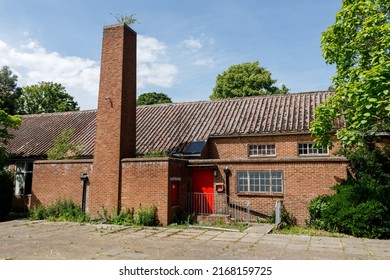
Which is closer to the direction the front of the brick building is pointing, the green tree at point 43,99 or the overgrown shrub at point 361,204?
the overgrown shrub

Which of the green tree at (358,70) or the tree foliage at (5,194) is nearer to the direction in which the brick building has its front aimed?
the green tree

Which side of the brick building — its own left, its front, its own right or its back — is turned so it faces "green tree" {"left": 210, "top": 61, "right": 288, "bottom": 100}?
back

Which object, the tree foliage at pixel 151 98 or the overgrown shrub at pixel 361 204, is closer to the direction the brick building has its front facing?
the overgrown shrub

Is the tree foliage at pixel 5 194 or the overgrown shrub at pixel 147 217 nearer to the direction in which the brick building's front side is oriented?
the overgrown shrub

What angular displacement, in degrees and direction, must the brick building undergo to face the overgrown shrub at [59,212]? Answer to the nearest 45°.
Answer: approximately 90° to its right

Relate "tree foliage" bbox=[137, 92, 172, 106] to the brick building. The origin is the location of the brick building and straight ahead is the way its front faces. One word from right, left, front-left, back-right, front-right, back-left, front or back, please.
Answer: back

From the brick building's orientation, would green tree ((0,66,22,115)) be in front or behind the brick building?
behind

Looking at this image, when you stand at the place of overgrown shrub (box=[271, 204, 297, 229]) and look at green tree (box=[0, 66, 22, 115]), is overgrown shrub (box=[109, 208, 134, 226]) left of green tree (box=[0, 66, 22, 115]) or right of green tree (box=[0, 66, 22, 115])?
left

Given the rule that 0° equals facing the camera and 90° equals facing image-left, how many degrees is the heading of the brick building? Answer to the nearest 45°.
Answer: approximately 0°

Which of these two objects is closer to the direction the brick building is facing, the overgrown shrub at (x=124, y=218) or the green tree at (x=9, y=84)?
the overgrown shrub
